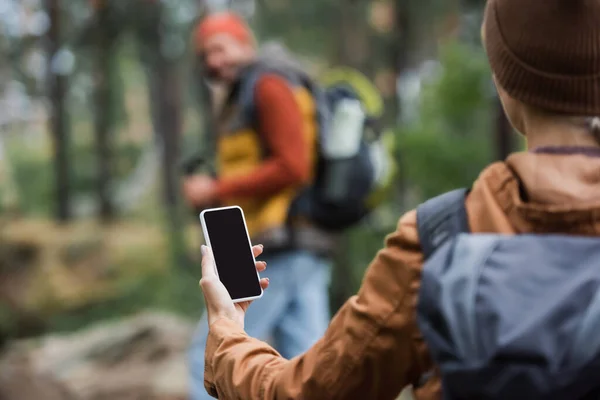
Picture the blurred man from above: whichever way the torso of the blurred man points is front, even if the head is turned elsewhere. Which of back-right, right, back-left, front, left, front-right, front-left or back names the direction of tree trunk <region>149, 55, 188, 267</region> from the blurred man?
right

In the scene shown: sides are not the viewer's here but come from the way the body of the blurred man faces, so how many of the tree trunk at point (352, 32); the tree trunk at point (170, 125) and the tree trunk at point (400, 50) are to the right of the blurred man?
3

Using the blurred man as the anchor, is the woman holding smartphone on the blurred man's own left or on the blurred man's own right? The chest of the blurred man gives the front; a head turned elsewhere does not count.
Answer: on the blurred man's own left

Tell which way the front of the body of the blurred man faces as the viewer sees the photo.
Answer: to the viewer's left

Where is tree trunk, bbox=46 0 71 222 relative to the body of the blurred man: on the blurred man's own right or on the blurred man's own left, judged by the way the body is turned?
on the blurred man's own right

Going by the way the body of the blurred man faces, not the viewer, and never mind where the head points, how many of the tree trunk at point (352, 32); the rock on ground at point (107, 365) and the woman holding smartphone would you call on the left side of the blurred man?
1

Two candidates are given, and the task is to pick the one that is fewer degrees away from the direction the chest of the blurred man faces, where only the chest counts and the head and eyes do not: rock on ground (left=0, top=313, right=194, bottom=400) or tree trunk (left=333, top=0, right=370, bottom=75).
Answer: the rock on ground

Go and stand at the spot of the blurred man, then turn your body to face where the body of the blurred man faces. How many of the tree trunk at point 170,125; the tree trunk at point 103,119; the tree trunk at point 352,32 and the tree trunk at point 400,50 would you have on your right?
4

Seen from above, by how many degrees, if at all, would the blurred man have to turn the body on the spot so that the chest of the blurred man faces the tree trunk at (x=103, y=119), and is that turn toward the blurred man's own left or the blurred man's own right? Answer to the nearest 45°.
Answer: approximately 90° to the blurred man's own right
